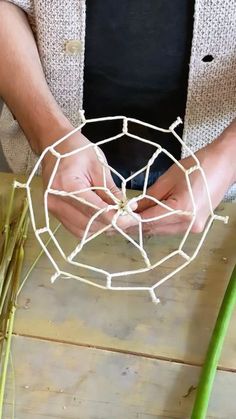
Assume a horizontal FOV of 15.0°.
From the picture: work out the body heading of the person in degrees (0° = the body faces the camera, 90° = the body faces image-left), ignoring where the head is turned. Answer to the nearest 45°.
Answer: approximately 0°
